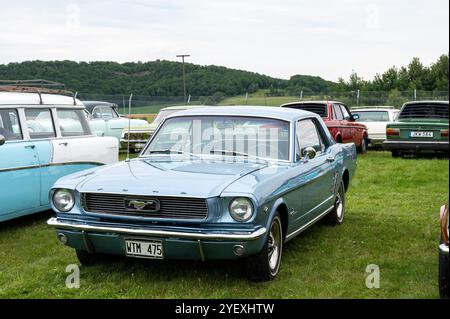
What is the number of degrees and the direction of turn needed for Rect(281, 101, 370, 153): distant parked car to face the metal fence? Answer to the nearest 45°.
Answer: approximately 45° to its left

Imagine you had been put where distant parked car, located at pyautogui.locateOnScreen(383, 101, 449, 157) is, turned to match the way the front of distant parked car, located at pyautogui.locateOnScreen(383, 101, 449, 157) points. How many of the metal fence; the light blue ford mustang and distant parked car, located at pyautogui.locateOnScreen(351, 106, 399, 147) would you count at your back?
1

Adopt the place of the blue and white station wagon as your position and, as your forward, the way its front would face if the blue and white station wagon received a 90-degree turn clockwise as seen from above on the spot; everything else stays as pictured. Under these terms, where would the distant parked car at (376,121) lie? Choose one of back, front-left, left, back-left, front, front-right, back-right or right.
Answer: right

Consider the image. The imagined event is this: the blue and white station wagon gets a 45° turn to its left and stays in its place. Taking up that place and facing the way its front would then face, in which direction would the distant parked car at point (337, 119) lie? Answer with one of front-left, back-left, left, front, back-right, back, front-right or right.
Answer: back-left

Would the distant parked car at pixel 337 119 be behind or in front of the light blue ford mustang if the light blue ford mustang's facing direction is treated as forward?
behind

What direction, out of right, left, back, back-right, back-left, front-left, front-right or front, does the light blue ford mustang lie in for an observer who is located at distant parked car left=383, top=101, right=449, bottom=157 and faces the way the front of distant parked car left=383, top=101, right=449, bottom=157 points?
back

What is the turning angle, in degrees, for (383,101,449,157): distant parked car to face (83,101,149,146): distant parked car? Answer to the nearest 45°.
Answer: approximately 90° to its left

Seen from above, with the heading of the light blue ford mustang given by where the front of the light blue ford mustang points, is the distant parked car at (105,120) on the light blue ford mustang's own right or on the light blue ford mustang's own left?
on the light blue ford mustang's own right

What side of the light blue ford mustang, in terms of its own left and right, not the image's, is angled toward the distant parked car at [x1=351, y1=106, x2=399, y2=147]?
back

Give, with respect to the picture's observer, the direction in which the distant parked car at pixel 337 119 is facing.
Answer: facing away from the viewer and to the right of the viewer

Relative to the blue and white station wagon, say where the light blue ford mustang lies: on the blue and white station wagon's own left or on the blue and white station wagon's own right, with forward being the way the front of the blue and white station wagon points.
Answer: on the blue and white station wagon's own left

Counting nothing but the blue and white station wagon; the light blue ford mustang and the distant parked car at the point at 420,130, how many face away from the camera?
1

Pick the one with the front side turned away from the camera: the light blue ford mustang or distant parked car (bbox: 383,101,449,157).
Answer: the distant parked car

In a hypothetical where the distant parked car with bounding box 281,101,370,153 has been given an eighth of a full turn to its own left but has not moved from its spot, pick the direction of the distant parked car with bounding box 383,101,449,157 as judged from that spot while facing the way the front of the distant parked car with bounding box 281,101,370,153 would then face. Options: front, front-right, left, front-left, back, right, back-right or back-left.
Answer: right

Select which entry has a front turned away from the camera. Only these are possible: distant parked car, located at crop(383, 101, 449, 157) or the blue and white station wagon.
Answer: the distant parked car

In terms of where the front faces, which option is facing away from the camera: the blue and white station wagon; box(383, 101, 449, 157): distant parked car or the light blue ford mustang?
the distant parked car

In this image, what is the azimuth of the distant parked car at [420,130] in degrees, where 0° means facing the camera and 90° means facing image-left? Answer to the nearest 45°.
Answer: approximately 180°

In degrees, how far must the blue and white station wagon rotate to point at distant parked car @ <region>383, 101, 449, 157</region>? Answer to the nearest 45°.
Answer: approximately 180°
